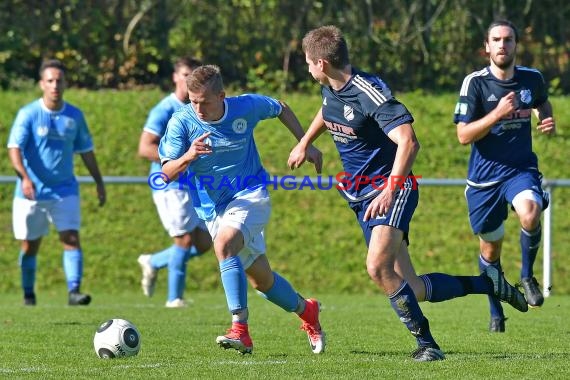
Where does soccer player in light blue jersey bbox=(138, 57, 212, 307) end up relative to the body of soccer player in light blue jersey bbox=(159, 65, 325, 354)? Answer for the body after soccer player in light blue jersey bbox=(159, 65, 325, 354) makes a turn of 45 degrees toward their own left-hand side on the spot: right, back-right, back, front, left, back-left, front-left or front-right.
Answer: back

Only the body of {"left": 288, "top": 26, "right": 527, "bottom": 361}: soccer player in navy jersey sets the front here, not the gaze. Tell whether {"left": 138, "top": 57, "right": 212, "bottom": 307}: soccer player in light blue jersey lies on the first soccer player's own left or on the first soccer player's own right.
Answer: on the first soccer player's own right

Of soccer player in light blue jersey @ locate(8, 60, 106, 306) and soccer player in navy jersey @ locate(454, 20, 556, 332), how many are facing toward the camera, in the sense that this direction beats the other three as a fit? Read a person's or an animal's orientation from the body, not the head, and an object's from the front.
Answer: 2

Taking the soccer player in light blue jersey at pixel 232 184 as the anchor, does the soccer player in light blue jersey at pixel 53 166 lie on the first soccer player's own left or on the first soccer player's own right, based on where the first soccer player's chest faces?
on the first soccer player's own right

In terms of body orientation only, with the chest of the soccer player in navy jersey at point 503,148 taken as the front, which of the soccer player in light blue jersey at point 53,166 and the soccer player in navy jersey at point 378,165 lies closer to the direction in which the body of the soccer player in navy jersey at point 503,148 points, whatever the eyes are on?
the soccer player in navy jersey

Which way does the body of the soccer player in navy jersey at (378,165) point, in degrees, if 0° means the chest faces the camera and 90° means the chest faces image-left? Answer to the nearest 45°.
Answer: approximately 45°

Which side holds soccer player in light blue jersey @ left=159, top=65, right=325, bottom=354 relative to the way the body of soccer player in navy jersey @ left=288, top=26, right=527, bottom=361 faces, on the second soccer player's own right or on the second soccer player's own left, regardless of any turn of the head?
on the second soccer player's own right

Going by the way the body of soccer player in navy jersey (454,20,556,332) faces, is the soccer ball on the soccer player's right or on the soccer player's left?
on the soccer player's right

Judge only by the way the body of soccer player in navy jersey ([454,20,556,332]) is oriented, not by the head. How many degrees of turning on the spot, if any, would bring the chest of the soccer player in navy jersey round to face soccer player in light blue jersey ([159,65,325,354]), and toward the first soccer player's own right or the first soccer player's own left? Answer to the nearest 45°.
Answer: approximately 45° to the first soccer player's own right
